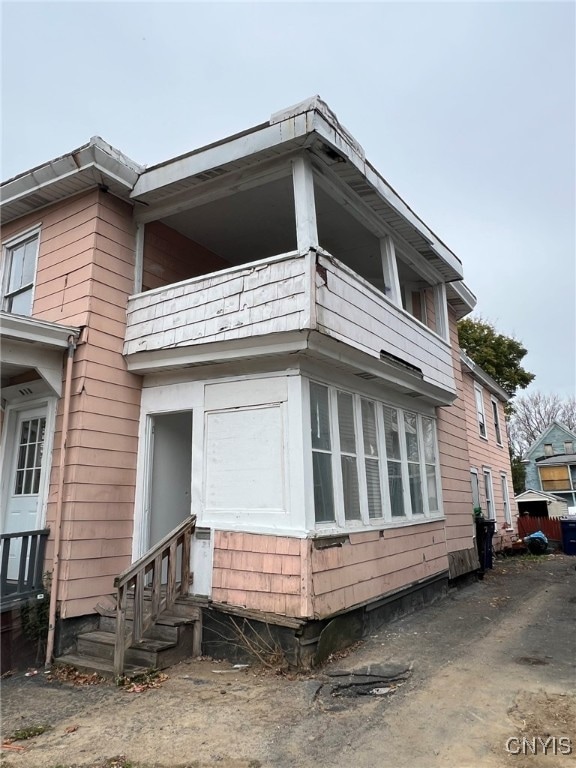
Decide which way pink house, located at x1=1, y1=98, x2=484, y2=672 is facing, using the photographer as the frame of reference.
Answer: facing the viewer and to the left of the viewer

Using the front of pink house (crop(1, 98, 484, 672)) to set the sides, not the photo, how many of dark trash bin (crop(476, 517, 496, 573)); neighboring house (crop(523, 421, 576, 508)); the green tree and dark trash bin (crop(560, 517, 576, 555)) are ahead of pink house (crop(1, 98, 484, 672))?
0

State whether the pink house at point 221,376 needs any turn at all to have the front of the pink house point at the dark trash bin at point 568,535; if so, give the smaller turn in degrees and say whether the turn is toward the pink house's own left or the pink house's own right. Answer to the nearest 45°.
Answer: approximately 180°

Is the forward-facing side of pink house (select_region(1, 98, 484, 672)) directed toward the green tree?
no

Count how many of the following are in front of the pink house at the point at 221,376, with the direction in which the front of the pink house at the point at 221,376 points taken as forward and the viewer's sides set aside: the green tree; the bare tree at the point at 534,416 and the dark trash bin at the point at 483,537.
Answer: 0

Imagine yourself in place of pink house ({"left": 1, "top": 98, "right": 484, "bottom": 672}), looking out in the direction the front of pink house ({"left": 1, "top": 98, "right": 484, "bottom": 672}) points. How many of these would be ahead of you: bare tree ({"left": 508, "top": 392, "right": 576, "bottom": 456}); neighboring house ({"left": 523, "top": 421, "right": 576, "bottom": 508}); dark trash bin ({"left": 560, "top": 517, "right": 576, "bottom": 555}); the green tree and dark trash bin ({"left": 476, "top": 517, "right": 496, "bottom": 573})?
0

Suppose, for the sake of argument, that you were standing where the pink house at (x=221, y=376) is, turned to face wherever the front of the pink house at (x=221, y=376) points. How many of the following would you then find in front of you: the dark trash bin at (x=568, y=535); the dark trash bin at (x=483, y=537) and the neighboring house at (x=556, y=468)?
0

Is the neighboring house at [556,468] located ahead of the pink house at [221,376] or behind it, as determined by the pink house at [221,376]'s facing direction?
behind

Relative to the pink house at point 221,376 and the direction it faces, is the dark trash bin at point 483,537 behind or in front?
behind

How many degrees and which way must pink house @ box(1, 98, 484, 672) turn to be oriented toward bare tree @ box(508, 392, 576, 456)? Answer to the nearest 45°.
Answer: approximately 180°

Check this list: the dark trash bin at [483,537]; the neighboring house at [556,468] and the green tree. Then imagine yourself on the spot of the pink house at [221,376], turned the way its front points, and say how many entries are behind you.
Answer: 3
